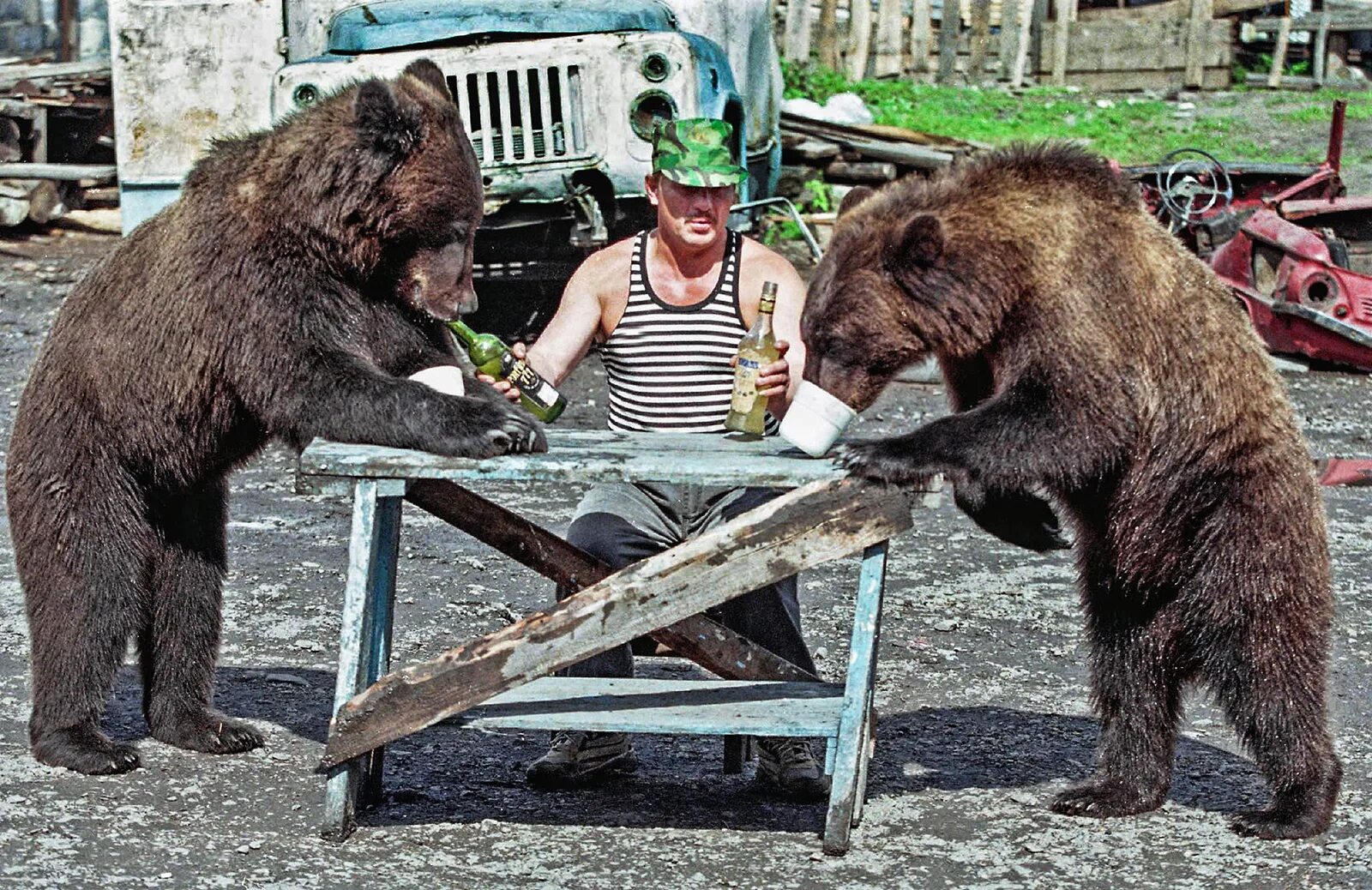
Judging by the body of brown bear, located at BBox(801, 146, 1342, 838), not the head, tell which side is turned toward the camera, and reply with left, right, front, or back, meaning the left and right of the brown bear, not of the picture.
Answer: left

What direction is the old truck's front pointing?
toward the camera

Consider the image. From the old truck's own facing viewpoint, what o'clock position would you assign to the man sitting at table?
The man sitting at table is roughly at 12 o'clock from the old truck.

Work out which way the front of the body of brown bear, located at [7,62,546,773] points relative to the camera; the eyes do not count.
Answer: to the viewer's right

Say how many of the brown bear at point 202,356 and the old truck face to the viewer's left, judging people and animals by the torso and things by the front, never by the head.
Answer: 0

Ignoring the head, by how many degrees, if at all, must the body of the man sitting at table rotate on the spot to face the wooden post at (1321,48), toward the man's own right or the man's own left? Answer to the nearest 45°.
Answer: approximately 135° to the man's own left

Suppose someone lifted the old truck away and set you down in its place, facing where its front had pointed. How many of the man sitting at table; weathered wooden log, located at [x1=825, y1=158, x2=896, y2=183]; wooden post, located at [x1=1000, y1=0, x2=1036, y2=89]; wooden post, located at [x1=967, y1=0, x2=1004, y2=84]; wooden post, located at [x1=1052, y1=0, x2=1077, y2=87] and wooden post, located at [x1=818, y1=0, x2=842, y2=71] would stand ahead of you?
1

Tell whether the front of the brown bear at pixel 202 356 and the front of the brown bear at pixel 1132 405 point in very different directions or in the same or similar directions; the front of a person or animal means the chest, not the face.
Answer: very different directions

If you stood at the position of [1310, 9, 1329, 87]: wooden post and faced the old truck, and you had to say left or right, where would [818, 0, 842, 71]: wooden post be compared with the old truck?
right

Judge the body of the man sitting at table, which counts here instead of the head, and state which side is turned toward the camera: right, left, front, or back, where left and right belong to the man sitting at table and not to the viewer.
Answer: front

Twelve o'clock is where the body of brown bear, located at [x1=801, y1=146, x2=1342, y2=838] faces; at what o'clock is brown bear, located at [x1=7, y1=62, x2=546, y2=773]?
brown bear, located at [x1=7, y1=62, x2=546, y2=773] is roughly at 12 o'clock from brown bear, located at [x1=801, y1=146, x2=1342, y2=838].

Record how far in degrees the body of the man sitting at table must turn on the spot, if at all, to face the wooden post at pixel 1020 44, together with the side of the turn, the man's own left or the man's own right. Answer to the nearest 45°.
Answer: approximately 180°

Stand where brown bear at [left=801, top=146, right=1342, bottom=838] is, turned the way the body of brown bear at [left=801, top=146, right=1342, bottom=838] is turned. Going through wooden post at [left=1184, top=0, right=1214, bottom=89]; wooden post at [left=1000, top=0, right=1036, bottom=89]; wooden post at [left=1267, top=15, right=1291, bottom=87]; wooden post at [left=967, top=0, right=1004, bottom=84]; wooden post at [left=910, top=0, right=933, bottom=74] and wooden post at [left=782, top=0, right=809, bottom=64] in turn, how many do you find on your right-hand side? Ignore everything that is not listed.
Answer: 6
